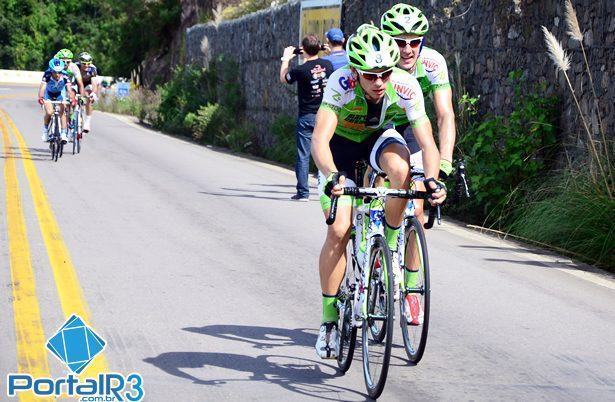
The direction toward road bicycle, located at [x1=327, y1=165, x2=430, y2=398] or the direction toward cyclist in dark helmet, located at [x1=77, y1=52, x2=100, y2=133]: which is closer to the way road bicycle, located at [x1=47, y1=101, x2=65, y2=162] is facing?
the road bicycle

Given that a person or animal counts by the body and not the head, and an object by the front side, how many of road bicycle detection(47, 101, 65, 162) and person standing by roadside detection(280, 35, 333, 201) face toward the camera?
1

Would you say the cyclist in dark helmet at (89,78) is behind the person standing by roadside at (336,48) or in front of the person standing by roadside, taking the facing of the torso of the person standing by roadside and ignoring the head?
in front

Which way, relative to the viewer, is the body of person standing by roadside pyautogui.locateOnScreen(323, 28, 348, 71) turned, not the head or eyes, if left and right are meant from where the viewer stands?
facing away from the viewer and to the left of the viewer

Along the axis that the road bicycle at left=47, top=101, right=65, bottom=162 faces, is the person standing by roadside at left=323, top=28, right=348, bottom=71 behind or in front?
in front

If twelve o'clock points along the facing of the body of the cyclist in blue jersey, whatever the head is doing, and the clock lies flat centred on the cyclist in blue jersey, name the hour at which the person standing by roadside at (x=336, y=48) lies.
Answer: The person standing by roadside is roughly at 11 o'clock from the cyclist in blue jersey.

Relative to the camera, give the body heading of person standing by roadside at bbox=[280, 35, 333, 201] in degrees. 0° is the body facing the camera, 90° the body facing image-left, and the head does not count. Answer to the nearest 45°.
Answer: approximately 135°

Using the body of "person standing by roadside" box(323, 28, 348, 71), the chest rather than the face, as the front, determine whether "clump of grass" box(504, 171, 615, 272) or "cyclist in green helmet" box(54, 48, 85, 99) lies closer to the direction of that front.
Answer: the cyclist in green helmet

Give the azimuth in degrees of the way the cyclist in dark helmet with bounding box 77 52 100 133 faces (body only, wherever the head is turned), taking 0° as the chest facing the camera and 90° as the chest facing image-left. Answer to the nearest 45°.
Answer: approximately 0°

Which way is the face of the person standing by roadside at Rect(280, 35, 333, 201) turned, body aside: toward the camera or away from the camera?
away from the camera

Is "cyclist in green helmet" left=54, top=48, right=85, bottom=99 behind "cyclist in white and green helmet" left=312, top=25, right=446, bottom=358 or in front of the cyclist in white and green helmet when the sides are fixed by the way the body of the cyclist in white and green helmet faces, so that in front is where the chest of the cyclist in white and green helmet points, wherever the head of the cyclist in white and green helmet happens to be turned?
behind

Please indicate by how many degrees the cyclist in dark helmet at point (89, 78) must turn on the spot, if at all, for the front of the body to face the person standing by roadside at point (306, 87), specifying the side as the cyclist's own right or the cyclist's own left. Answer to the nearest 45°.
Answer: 0° — they already face them
